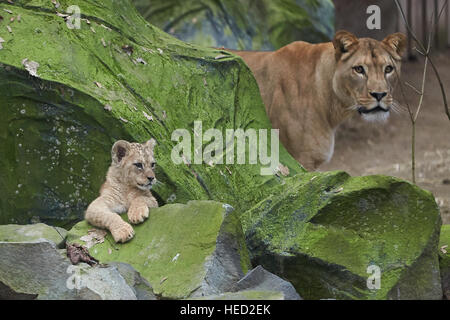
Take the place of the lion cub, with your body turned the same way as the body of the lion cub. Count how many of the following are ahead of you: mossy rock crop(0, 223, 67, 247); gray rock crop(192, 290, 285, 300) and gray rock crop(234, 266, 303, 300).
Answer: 2

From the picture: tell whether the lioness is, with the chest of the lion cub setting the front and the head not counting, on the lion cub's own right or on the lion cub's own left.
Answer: on the lion cub's own left

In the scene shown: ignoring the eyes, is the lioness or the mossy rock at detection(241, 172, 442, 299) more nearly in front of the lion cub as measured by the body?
the mossy rock

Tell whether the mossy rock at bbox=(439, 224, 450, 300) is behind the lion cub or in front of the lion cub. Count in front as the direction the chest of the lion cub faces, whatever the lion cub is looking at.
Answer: in front

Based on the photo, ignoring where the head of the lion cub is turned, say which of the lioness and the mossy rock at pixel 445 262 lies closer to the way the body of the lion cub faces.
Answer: the mossy rock

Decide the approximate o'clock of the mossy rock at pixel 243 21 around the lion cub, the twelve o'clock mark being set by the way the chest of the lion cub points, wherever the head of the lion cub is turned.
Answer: The mossy rock is roughly at 8 o'clock from the lion cub.

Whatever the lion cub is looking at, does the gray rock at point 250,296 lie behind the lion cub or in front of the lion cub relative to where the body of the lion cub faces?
in front

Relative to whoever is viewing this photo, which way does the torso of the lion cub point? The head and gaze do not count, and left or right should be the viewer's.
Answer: facing the viewer and to the right of the viewer
